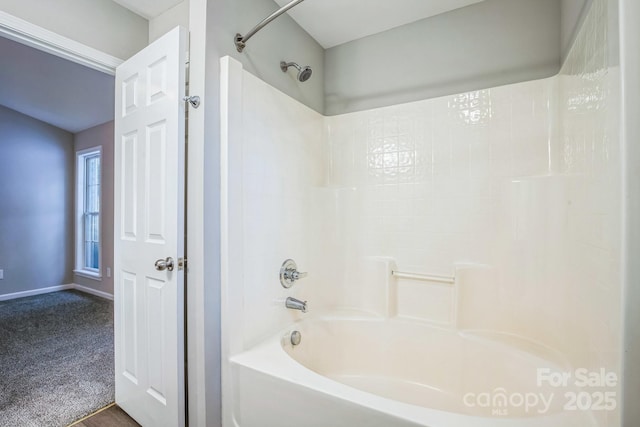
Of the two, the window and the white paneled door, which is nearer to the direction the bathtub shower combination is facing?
the white paneled door

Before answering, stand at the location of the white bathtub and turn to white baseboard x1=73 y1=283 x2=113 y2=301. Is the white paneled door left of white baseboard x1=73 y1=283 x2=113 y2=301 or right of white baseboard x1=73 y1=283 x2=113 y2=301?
left

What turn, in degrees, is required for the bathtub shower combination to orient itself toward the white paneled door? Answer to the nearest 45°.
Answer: approximately 45° to its right

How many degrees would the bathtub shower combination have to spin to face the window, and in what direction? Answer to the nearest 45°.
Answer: approximately 90° to its right

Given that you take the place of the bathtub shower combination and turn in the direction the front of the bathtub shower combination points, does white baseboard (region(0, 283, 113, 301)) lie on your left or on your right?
on your right

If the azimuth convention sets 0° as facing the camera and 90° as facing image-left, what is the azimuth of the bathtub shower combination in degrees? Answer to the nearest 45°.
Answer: approximately 0°

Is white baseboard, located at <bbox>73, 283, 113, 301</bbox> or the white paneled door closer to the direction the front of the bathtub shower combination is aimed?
the white paneled door

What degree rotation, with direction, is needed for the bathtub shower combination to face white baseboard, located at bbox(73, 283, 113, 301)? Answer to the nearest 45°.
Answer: approximately 90° to its right
